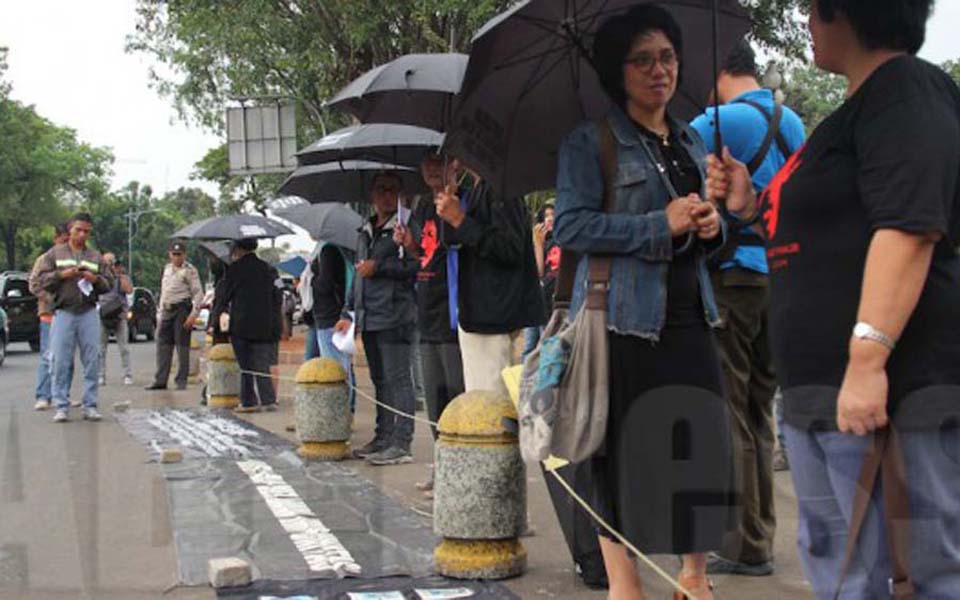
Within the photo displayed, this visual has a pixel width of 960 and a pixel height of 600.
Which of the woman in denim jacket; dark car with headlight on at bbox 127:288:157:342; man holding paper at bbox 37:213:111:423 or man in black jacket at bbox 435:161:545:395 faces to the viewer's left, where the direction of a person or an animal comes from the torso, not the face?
the man in black jacket

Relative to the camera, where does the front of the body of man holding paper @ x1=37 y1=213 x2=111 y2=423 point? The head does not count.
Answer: toward the camera

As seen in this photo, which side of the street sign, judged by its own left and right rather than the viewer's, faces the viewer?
back

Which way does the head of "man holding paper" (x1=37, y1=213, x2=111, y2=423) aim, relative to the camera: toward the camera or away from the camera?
toward the camera

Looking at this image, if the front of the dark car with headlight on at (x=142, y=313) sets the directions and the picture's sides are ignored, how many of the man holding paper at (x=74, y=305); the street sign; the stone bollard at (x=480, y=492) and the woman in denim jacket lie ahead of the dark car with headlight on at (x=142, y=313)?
4

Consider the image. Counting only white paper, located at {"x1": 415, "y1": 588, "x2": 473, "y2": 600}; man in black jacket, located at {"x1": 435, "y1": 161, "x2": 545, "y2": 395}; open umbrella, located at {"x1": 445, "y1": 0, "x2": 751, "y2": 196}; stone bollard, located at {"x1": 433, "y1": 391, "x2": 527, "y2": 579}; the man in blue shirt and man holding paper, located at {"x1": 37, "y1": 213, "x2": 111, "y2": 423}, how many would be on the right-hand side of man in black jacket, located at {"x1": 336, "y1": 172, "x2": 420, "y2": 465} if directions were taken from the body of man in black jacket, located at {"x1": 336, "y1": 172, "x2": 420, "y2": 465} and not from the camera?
1

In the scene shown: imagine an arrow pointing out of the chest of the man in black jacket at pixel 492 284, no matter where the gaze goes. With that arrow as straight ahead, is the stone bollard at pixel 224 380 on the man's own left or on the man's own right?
on the man's own right

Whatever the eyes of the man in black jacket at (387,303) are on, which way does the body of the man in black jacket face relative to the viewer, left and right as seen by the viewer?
facing the viewer and to the left of the viewer

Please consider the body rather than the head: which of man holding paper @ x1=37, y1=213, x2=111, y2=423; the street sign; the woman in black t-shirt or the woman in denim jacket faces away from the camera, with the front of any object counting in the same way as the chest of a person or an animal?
the street sign

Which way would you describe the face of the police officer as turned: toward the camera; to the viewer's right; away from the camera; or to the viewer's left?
toward the camera

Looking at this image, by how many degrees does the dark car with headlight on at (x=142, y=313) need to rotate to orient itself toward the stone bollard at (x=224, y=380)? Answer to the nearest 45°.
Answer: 0° — it already faces it

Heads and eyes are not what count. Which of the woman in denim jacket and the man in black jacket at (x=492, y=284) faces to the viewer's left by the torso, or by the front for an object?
the man in black jacket

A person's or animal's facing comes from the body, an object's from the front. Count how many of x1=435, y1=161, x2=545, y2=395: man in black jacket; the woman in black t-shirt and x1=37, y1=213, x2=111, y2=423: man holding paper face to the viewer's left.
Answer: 2

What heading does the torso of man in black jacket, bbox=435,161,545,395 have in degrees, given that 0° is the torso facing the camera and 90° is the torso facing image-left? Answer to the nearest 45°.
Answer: approximately 90°
